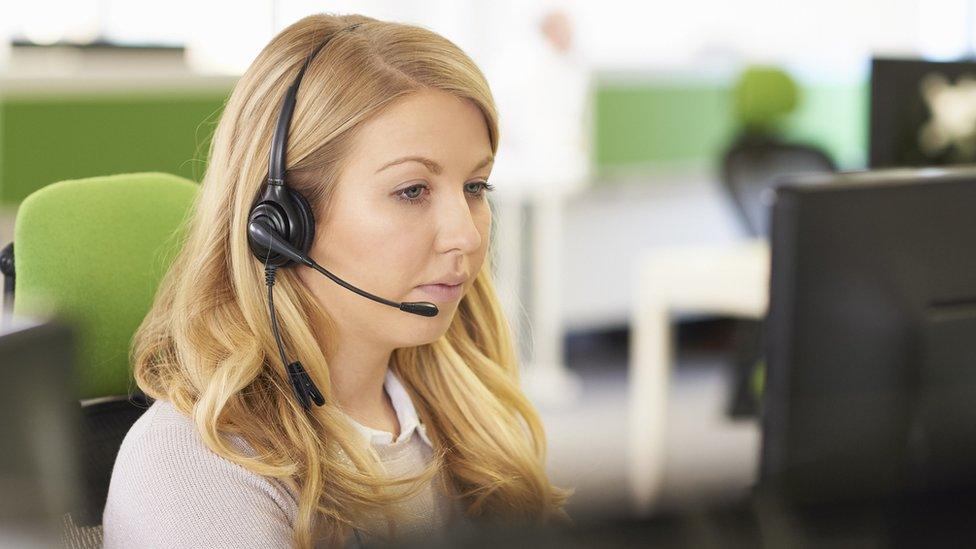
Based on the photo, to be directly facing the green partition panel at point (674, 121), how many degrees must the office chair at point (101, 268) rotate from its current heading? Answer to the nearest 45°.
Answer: approximately 90° to its left

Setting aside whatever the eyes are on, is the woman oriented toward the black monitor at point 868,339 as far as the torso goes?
yes

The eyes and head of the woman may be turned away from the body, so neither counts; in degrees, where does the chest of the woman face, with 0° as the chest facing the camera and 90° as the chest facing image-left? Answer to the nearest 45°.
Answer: approximately 315°

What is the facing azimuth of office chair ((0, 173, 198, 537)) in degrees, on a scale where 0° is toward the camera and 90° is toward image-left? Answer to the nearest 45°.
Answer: approximately 315°

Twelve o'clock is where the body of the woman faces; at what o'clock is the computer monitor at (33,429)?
The computer monitor is roughly at 2 o'clock from the woman.

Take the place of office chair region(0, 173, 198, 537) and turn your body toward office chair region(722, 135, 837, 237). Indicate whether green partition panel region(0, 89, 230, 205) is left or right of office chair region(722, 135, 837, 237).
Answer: left

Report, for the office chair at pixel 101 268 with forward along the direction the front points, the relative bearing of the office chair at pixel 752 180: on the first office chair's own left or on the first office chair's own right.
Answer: on the first office chair's own left

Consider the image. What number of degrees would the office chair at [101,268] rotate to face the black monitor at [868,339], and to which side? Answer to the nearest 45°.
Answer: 0° — it already faces it

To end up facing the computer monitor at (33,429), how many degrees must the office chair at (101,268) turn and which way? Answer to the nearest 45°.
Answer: approximately 45° to its right

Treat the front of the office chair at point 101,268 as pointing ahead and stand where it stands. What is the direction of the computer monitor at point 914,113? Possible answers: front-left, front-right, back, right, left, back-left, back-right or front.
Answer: front-left

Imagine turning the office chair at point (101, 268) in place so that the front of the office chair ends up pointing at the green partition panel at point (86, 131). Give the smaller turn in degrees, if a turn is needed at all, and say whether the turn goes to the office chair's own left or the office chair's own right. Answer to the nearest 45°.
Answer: approximately 135° to the office chair's own left

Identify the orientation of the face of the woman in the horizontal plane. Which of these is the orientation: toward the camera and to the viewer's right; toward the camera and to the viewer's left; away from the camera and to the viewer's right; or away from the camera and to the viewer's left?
toward the camera and to the viewer's right
